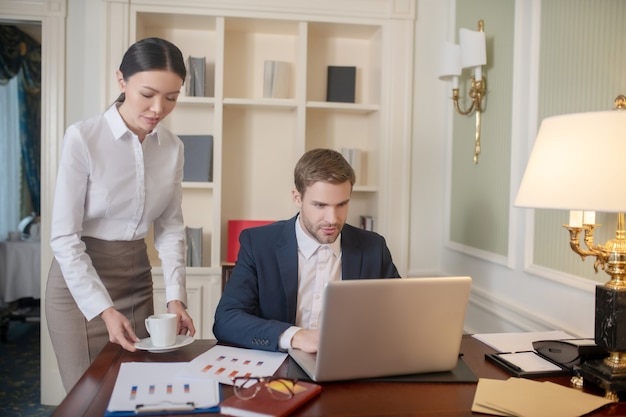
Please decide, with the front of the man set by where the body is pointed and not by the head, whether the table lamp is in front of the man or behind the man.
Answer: in front

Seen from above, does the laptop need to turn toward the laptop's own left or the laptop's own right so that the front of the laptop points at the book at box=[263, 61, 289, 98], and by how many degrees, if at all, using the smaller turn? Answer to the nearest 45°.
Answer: approximately 45° to the laptop's own right

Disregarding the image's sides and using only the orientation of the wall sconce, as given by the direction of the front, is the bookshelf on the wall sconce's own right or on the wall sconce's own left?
on the wall sconce's own right

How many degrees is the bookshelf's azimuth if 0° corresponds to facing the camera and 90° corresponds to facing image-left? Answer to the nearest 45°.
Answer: approximately 0°

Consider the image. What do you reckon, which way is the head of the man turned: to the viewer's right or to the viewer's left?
to the viewer's right

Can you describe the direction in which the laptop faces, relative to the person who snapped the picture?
facing away from the viewer and to the left of the viewer
